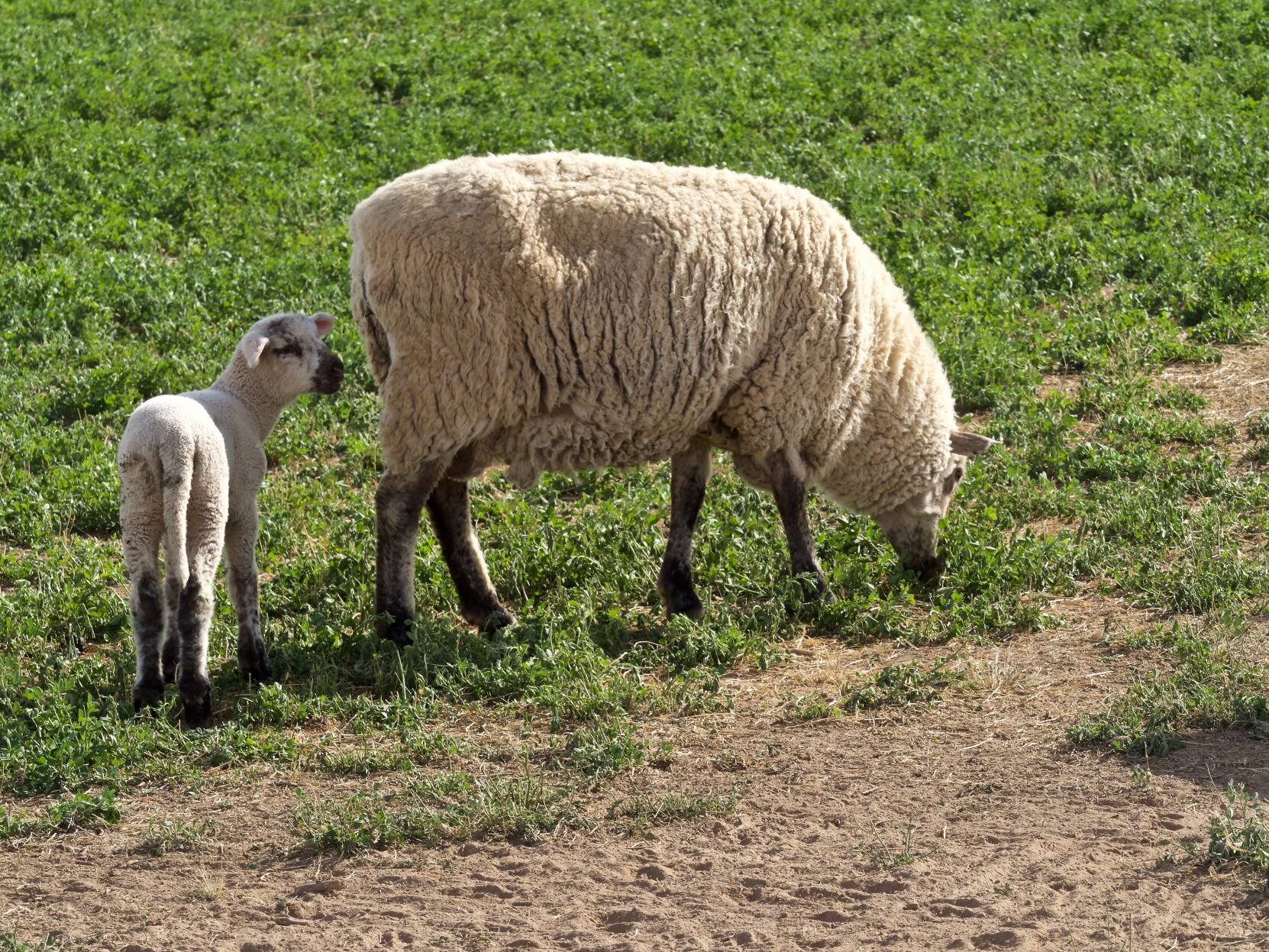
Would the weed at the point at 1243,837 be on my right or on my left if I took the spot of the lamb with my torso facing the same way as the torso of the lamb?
on my right

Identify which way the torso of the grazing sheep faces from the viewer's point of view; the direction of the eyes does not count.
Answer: to the viewer's right

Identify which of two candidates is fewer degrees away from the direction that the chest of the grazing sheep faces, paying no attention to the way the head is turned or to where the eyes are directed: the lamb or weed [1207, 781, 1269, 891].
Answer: the weed

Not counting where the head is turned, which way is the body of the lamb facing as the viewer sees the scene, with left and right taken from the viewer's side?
facing away from the viewer and to the right of the viewer

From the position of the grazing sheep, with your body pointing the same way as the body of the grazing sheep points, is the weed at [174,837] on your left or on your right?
on your right

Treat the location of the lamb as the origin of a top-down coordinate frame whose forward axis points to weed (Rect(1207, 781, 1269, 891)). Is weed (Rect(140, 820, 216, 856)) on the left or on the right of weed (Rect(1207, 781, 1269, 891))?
right

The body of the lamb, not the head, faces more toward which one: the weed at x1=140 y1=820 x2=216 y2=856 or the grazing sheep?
the grazing sheep

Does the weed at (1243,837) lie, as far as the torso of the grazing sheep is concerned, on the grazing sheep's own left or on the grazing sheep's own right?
on the grazing sheep's own right
